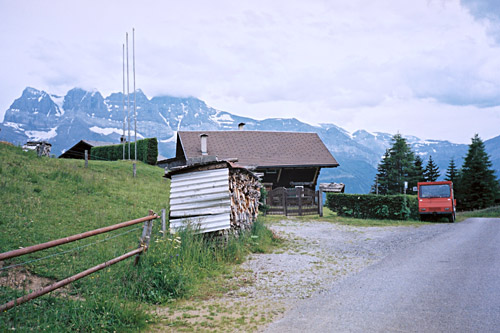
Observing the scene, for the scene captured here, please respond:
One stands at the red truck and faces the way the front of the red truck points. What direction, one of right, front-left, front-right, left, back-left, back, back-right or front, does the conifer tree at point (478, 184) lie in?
back

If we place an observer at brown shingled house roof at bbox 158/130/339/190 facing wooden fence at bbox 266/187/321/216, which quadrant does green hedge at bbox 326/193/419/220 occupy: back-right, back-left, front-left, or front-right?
front-left

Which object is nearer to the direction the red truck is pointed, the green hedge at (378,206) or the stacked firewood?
the stacked firewood

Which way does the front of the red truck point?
toward the camera

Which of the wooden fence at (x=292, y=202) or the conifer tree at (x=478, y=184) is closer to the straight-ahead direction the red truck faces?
the wooden fence

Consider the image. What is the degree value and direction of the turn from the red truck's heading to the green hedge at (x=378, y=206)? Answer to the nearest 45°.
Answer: approximately 90° to its right

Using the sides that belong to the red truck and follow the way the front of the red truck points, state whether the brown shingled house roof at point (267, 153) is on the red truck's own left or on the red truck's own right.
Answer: on the red truck's own right

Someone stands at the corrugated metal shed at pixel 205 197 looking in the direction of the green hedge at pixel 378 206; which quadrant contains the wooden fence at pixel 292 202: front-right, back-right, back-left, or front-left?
front-left

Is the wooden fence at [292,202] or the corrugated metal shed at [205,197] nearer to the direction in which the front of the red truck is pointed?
the corrugated metal shed

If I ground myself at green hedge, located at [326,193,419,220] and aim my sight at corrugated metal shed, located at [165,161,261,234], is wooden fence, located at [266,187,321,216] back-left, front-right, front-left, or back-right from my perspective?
front-right

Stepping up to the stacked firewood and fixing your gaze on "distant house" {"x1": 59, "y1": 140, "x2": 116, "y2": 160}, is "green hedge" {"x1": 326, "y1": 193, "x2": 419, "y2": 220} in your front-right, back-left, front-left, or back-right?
front-right

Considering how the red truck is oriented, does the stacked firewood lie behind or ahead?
ahead

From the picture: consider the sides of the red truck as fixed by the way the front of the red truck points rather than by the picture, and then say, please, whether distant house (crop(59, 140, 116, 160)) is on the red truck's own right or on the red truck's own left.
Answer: on the red truck's own right

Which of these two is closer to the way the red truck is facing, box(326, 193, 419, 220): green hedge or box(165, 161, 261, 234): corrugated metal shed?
the corrugated metal shed

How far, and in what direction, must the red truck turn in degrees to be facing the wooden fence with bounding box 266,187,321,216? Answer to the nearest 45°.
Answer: approximately 90° to its right

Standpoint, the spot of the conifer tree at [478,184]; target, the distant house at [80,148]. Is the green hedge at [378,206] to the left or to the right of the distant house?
left
